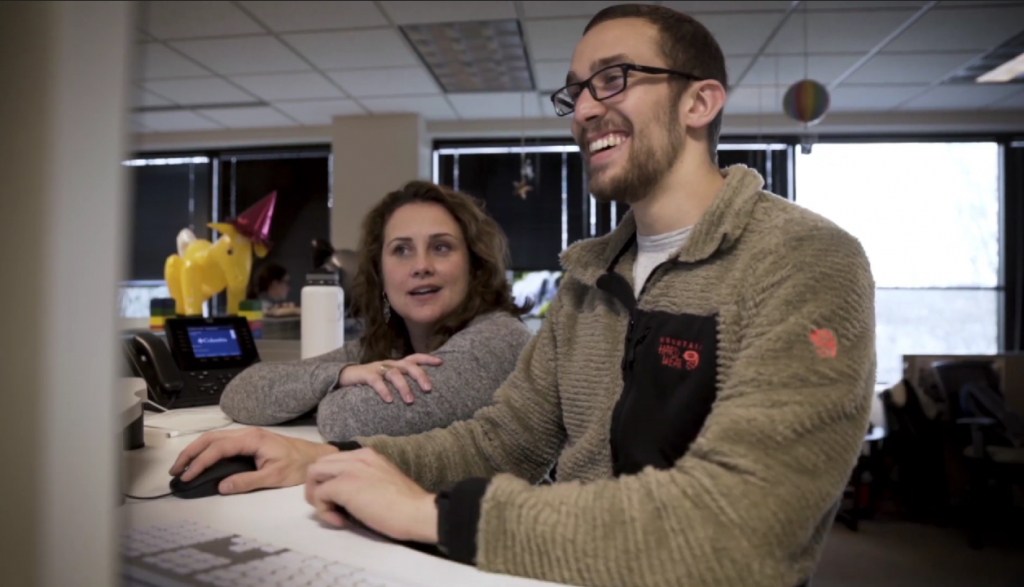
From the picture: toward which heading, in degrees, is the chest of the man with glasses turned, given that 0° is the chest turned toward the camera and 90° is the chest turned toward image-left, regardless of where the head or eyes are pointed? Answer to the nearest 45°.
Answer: approximately 45°

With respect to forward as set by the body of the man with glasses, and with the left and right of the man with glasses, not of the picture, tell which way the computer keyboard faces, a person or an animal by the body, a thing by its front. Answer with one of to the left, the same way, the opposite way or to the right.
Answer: the opposite way

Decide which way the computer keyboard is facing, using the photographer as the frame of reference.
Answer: facing away from the viewer and to the right of the viewer

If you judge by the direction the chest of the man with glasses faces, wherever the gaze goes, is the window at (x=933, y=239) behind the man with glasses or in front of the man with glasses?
behind

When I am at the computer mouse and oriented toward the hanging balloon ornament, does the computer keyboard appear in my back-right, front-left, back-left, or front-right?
back-right

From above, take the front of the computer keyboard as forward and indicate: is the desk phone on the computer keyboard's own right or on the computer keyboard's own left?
on the computer keyboard's own left

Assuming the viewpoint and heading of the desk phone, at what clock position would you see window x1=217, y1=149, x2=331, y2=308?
The window is roughly at 8 o'clock from the desk phone.

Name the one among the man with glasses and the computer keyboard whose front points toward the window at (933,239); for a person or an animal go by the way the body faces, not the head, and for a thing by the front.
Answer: the computer keyboard

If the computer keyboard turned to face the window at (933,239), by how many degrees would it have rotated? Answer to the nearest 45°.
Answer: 0° — it already faces it
